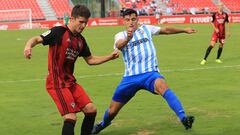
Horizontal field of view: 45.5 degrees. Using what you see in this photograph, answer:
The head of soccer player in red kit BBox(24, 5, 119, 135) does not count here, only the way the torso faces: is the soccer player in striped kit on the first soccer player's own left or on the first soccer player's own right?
on the first soccer player's own left

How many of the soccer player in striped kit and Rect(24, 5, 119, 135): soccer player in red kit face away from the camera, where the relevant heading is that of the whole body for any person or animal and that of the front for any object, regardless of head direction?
0

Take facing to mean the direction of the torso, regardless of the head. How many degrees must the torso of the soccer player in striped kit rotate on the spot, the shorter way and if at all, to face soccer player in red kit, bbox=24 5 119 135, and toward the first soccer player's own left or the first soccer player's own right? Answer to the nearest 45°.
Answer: approximately 45° to the first soccer player's own right

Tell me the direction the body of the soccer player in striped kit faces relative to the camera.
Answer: toward the camera

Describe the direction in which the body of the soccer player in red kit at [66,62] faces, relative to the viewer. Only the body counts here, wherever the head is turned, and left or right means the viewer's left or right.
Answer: facing the viewer and to the right of the viewer

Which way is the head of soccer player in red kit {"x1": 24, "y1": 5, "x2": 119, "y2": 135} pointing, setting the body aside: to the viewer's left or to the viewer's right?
to the viewer's right
